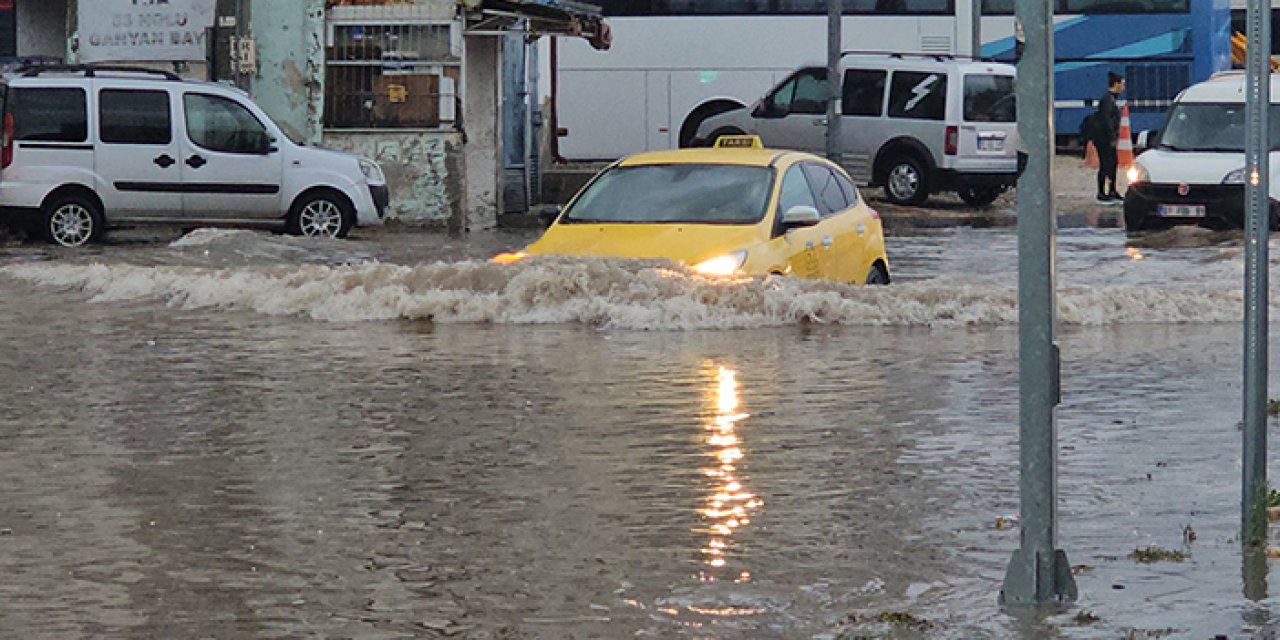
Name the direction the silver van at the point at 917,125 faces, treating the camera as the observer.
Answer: facing away from the viewer and to the left of the viewer

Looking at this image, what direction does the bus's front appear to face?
to the viewer's left

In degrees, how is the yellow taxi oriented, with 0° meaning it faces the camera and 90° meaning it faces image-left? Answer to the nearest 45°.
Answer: approximately 45°

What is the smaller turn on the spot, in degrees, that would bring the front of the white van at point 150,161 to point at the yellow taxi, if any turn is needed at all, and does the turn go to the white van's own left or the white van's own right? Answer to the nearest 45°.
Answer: approximately 45° to the white van's own right

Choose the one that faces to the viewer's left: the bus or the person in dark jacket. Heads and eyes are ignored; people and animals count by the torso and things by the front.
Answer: the bus

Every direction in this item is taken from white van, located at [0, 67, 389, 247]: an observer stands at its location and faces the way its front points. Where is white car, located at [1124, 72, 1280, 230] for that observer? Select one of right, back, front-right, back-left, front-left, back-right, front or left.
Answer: front

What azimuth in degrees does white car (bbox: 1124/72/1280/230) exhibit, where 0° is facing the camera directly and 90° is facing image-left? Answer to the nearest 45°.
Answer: approximately 45°

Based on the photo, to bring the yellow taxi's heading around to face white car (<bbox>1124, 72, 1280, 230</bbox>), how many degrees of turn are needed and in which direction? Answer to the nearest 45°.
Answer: approximately 180°

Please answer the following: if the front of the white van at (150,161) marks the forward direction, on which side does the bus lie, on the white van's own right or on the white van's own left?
on the white van's own left

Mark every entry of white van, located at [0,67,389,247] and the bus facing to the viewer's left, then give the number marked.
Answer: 1

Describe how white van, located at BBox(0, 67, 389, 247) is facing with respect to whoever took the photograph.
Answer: facing to the right of the viewer

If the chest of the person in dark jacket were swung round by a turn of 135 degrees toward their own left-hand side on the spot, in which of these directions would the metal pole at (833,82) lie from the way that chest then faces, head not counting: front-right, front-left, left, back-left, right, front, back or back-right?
left

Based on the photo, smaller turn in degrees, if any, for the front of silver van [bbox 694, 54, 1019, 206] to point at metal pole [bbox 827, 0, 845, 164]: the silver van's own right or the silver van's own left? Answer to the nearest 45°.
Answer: approximately 90° to the silver van's own left

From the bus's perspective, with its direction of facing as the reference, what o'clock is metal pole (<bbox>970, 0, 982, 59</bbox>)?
The metal pole is roughly at 6 o'clock from the bus.

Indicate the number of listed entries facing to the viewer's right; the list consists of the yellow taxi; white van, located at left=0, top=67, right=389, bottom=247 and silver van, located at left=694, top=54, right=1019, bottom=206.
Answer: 1
